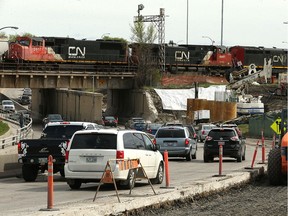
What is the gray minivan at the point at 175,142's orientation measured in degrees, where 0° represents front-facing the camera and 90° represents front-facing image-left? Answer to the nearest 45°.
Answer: approximately 180°

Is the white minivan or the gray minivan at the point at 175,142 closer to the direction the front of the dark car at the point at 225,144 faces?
the gray minivan

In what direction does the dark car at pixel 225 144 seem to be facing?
away from the camera

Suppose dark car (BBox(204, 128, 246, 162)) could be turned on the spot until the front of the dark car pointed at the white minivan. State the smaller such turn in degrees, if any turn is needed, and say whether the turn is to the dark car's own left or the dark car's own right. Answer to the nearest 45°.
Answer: approximately 180°

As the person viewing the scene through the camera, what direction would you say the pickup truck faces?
facing away from the viewer and to the right of the viewer

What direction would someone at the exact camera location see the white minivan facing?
facing away from the viewer and to the right of the viewer

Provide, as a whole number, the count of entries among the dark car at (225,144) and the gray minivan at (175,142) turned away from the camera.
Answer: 2

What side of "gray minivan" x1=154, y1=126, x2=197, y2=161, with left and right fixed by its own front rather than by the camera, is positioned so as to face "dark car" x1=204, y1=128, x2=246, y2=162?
right

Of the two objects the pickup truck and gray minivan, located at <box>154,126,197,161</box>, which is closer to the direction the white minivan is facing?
the gray minivan
